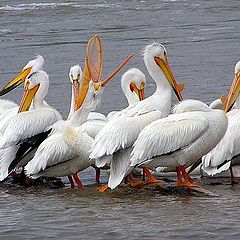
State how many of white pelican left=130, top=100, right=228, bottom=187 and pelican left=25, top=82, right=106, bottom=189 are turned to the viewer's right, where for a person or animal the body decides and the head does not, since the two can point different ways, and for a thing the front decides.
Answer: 2

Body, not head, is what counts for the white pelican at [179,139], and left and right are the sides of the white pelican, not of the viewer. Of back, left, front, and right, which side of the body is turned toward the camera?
right

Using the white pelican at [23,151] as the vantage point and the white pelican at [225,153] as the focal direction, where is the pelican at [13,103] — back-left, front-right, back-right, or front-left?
back-left

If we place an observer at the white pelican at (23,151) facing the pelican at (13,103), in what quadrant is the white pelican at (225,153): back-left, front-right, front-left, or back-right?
back-right

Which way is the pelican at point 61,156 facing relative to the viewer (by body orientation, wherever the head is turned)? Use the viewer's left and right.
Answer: facing to the right of the viewer

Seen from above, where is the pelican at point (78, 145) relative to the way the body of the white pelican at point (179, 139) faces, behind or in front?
behind
